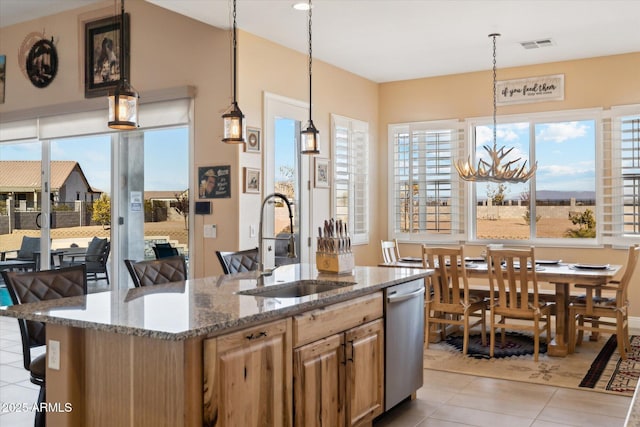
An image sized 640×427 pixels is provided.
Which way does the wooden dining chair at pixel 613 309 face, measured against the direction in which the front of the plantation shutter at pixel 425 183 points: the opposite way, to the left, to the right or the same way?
to the right

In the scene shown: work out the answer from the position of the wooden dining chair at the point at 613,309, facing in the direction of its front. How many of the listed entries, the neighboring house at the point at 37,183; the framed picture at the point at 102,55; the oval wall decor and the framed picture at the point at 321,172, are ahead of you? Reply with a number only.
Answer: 4

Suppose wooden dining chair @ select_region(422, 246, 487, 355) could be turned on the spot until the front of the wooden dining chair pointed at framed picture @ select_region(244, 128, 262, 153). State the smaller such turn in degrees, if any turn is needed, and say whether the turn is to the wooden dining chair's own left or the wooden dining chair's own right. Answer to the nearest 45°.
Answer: approximately 135° to the wooden dining chair's own left

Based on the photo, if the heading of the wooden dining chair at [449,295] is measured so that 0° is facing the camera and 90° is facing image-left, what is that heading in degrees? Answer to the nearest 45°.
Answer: approximately 225°

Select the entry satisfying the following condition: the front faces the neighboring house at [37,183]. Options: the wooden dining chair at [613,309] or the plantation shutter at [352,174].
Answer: the wooden dining chair

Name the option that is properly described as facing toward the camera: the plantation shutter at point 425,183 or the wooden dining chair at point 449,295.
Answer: the plantation shutter

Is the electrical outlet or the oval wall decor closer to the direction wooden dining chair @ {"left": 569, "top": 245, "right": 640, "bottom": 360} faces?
the oval wall decor

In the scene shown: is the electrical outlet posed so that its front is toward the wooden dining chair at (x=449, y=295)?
no

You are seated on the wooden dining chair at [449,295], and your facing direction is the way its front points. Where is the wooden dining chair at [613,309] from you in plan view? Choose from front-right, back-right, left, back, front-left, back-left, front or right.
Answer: front-right

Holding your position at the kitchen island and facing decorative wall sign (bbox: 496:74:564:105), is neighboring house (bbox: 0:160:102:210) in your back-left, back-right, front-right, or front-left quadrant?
front-left

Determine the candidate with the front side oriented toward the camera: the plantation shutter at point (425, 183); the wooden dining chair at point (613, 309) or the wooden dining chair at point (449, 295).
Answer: the plantation shutter

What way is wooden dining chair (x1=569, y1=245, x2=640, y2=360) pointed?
to the viewer's left

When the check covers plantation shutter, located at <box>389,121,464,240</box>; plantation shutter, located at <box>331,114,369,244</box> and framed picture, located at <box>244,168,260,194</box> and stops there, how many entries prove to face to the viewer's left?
0

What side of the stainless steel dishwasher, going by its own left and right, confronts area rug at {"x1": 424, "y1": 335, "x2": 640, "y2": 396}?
left

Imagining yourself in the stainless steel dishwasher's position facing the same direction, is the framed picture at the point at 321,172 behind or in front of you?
behind

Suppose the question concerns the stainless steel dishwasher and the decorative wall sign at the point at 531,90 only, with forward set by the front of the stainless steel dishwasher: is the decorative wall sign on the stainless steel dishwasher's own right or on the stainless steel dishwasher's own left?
on the stainless steel dishwasher's own left

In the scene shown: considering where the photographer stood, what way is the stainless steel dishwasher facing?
facing the viewer and to the right of the viewer

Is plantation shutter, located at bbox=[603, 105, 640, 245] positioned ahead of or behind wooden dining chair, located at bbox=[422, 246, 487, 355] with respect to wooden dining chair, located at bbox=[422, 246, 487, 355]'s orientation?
ahead

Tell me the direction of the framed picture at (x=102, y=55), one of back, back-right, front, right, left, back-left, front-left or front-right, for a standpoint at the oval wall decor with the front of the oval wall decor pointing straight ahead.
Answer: left

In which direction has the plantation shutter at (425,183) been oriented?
toward the camera
